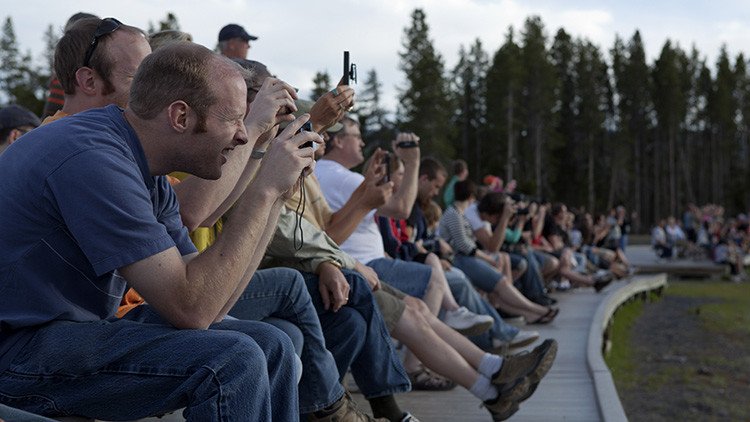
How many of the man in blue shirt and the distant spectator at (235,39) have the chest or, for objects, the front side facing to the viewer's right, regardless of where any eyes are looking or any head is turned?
2

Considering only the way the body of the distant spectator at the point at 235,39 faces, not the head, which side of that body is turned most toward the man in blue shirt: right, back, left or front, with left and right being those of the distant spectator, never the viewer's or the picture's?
right

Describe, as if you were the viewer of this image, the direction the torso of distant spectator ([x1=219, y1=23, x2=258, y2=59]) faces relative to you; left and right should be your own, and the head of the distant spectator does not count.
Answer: facing to the right of the viewer

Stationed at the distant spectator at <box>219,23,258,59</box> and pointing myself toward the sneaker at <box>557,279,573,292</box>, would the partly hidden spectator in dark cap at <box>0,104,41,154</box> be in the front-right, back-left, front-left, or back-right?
back-left

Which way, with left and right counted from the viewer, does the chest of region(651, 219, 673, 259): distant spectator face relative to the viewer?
facing to the right of the viewer

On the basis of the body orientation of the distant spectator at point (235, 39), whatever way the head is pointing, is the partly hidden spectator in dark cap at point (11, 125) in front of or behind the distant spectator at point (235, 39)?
behind

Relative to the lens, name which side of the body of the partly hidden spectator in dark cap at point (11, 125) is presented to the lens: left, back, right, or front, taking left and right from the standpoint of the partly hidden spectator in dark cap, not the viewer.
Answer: right

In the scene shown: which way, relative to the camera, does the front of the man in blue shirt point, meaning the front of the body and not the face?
to the viewer's right

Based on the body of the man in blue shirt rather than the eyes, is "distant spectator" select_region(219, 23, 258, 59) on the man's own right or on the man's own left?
on the man's own left
